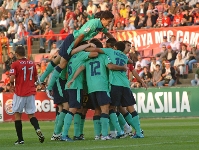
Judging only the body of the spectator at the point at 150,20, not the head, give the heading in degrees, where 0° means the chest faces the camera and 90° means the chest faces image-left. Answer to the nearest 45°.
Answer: approximately 0°

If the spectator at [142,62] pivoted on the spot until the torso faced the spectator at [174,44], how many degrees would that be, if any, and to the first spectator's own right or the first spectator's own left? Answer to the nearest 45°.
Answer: approximately 135° to the first spectator's own left

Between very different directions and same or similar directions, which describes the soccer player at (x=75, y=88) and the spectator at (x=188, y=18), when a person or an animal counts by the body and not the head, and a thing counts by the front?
very different directions

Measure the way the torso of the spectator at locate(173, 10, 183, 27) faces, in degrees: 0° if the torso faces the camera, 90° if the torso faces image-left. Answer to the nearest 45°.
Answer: approximately 45°
